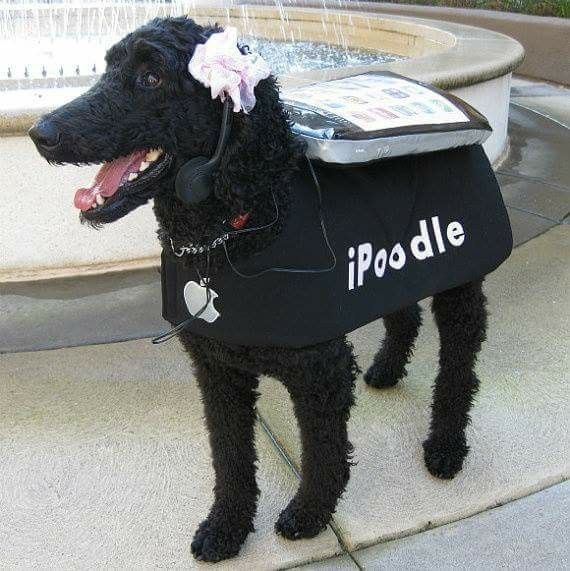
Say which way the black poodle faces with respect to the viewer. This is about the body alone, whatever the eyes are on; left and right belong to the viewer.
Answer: facing the viewer and to the left of the viewer
